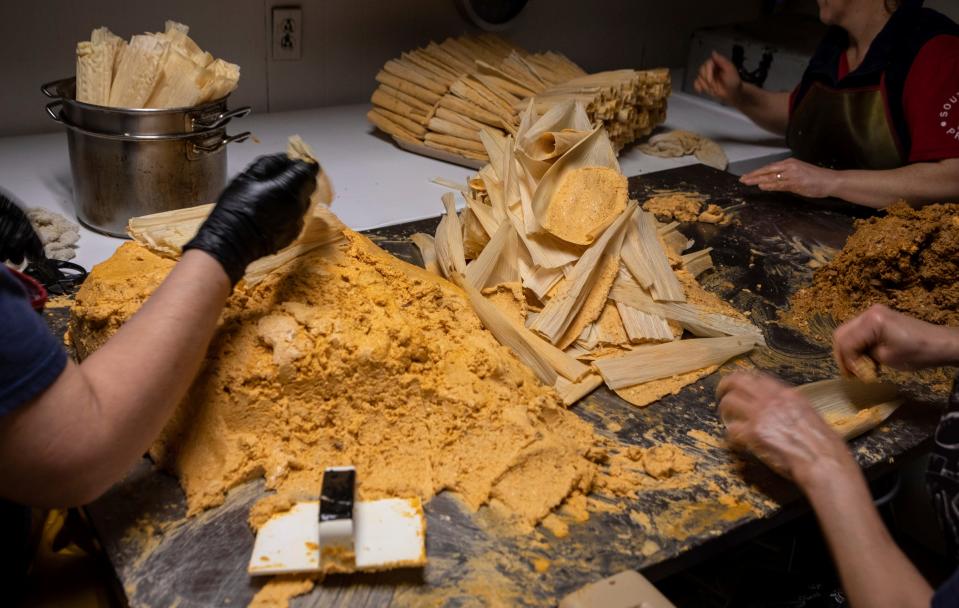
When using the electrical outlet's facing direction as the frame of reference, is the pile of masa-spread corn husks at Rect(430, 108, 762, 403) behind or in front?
in front

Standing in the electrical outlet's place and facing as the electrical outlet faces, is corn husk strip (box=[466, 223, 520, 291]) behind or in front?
in front

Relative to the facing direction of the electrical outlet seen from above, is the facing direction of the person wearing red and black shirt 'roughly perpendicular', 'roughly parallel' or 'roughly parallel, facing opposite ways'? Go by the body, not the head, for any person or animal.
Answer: roughly perpendicular

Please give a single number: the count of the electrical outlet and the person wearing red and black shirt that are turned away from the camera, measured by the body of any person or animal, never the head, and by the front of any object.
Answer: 0

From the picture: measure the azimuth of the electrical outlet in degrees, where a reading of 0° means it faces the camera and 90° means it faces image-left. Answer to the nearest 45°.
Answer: approximately 0°

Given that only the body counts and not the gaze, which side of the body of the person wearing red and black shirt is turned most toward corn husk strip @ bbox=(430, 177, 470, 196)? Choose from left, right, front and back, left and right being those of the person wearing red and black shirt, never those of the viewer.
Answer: front

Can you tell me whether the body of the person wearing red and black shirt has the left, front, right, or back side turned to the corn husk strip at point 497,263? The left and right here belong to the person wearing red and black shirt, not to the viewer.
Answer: front

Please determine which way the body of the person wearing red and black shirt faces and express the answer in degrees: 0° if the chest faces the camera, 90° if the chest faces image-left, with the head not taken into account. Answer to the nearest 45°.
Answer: approximately 45°

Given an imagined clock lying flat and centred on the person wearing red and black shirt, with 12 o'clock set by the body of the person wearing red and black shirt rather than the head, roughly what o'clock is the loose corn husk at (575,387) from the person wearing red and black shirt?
The loose corn husk is roughly at 11 o'clock from the person wearing red and black shirt.

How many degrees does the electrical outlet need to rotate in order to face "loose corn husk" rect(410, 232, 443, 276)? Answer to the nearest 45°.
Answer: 0° — it already faces it

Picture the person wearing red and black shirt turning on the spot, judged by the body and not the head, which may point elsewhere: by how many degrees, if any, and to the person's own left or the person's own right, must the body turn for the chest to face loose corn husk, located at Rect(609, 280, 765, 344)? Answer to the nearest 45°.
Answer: approximately 45° to the person's own left

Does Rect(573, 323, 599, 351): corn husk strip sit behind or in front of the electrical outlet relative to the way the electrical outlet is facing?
in front

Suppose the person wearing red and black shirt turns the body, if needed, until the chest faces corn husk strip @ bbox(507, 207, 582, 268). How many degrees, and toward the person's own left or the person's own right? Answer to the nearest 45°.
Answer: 0° — they already face it
